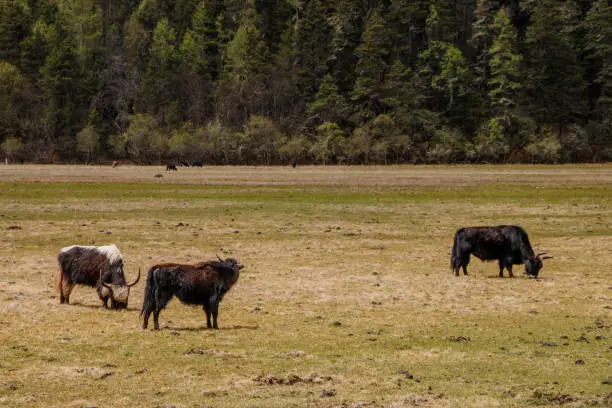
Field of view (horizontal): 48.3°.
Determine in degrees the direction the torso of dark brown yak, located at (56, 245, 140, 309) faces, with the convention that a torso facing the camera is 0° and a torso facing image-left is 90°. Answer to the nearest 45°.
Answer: approximately 315°

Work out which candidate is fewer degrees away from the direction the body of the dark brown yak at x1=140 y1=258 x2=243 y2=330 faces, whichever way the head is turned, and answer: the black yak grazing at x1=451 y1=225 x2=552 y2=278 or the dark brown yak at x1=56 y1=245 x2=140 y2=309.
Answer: the black yak grazing

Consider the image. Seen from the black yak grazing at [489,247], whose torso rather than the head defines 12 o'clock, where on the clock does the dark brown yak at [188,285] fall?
The dark brown yak is roughly at 4 o'clock from the black yak grazing.

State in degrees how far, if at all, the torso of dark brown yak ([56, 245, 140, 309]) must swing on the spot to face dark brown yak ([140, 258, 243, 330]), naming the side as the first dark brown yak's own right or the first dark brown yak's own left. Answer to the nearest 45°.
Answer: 0° — it already faces it

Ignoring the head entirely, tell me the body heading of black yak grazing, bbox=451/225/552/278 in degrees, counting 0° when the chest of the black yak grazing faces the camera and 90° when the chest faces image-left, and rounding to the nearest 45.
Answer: approximately 270°

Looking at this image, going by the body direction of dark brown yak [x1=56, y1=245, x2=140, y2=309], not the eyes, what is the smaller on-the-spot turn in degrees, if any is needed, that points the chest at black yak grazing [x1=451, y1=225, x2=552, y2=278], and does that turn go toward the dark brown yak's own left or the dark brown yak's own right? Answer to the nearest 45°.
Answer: approximately 45° to the dark brown yak's own left

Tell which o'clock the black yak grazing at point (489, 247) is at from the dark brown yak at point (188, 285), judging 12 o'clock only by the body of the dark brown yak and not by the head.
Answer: The black yak grazing is roughly at 11 o'clock from the dark brown yak.

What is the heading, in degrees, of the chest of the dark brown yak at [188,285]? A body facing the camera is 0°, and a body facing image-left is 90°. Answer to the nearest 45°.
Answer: approximately 270°

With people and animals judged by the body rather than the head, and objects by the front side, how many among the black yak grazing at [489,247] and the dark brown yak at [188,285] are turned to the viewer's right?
2

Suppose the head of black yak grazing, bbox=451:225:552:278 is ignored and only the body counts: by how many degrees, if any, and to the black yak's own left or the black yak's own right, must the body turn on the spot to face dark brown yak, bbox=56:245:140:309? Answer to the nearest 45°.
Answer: approximately 135° to the black yak's own right

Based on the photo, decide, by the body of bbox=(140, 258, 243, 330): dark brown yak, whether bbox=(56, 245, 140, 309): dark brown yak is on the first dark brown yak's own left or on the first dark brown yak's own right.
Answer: on the first dark brown yak's own left
